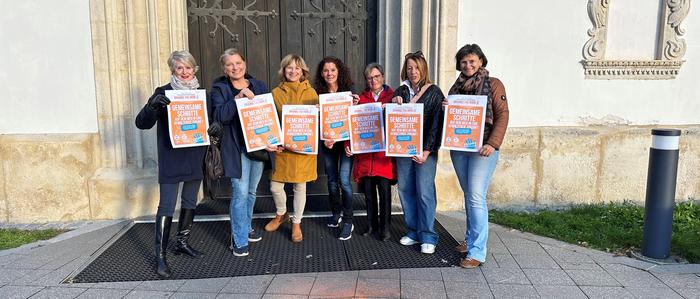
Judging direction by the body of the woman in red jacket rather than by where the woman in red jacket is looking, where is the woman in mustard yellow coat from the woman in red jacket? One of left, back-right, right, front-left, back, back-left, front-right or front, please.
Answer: right

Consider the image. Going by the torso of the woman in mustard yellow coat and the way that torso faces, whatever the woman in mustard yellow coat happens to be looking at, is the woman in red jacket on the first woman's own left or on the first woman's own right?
on the first woman's own left

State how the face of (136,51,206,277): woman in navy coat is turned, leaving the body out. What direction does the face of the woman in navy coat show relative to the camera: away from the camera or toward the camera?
toward the camera

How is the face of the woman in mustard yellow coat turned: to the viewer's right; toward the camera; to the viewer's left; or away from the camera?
toward the camera

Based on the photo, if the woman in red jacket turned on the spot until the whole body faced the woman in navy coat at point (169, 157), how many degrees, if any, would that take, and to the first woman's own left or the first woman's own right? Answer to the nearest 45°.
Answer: approximately 90° to the first woman's own right

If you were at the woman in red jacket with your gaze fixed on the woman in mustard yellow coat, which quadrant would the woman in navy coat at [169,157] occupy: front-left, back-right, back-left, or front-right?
front-left

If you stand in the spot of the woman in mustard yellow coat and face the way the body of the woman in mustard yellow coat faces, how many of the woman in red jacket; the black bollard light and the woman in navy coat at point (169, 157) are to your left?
2

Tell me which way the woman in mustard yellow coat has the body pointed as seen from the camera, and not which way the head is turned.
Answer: toward the camera

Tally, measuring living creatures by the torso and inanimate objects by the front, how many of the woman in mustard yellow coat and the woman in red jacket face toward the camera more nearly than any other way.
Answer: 2

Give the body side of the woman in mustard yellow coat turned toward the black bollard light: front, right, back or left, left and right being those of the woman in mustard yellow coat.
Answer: left

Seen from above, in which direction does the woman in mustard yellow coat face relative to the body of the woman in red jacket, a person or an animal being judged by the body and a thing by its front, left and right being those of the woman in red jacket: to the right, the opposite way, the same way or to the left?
the same way

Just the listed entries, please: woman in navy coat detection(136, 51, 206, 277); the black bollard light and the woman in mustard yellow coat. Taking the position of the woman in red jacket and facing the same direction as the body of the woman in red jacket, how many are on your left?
1

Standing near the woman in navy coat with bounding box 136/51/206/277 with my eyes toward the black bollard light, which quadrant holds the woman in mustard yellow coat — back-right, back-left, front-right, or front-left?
front-left

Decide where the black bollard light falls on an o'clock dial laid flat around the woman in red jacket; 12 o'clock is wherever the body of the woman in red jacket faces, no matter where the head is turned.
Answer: The black bollard light is roughly at 9 o'clock from the woman in red jacket.
